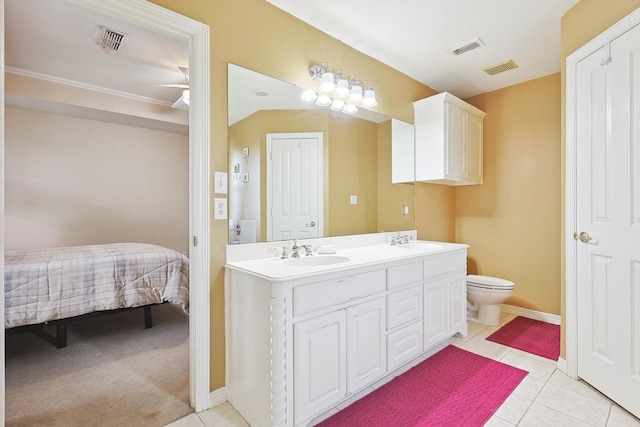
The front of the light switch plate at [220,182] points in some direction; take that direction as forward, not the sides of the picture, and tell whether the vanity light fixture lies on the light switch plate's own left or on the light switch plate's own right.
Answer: on the light switch plate's own left

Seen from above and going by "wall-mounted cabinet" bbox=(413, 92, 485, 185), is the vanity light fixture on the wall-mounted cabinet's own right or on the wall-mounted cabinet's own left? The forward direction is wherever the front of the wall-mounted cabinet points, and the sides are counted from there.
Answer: on the wall-mounted cabinet's own right

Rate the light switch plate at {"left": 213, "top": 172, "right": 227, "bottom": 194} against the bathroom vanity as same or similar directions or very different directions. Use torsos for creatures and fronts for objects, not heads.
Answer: same or similar directions

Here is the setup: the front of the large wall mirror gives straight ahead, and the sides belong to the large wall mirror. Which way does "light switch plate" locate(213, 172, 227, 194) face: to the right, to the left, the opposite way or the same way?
the same way

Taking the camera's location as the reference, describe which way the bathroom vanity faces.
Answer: facing the viewer and to the right of the viewer

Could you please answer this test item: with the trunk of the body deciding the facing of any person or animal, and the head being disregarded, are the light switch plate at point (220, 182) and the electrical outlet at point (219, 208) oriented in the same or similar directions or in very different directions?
same or similar directions

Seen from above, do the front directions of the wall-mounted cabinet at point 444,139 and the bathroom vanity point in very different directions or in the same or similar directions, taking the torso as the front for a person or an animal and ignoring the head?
same or similar directions

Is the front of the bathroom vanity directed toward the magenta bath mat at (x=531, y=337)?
no

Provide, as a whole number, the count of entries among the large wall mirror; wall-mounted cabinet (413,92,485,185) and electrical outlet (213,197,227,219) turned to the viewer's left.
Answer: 0

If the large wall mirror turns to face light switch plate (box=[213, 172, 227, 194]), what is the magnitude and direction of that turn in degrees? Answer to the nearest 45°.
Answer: approximately 90° to its right

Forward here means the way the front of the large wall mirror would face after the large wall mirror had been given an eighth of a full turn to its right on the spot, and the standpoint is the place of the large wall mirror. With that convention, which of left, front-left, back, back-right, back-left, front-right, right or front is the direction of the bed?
right

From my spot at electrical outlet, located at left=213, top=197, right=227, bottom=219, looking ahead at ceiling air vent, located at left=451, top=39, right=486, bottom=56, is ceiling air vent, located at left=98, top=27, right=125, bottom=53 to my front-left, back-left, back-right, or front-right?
back-left

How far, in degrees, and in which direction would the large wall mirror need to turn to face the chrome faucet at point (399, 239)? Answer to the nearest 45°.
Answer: approximately 90° to its left

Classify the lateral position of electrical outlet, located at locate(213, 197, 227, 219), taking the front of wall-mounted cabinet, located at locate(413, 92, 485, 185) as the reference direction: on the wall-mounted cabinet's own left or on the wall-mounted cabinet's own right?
on the wall-mounted cabinet's own right

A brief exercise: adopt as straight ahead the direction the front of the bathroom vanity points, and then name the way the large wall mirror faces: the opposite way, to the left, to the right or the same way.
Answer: the same way

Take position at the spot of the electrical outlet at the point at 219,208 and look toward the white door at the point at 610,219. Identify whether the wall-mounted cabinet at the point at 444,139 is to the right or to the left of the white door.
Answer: left

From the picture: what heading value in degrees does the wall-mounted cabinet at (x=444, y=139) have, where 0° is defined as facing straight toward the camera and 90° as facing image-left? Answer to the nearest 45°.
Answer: approximately 315°

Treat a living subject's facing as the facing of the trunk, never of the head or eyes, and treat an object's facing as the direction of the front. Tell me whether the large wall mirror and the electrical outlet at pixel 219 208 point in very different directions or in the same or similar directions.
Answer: same or similar directions

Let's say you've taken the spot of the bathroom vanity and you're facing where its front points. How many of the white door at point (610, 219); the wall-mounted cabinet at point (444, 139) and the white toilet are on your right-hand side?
0
